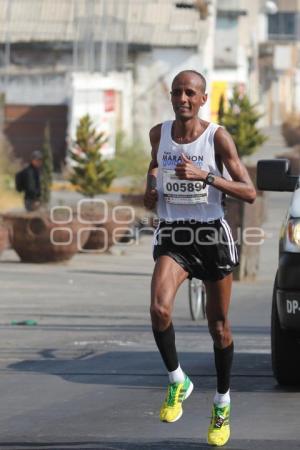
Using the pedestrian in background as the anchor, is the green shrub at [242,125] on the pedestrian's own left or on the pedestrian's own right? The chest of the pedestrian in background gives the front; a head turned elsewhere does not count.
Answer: on the pedestrian's own left

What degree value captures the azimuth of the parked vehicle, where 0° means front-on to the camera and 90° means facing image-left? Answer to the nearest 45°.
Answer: approximately 0°

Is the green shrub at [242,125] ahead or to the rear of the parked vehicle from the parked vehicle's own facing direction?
to the rear

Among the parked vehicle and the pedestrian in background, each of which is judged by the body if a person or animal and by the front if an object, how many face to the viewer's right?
1

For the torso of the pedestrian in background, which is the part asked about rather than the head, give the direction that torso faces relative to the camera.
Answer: to the viewer's right

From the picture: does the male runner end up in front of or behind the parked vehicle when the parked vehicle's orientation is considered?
in front

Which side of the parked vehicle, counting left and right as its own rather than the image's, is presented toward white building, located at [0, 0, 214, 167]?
back

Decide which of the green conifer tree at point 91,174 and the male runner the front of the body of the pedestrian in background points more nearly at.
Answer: the green conifer tree

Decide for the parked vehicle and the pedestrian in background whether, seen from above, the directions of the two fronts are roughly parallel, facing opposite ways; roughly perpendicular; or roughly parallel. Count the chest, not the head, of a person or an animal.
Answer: roughly perpendicular

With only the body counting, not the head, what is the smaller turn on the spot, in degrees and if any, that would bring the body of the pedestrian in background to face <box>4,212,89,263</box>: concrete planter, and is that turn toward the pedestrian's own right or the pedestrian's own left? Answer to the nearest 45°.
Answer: approximately 90° to the pedestrian's own right
